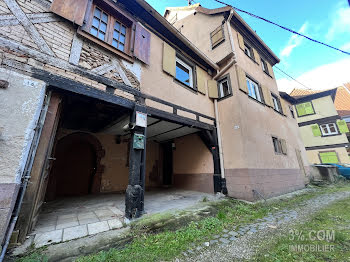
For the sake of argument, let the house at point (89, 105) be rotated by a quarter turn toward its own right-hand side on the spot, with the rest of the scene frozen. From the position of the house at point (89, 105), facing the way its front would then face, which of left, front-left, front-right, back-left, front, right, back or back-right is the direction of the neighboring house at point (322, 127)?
back-left

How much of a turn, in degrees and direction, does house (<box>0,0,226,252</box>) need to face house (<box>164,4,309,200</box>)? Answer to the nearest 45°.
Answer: approximately 45° to its left

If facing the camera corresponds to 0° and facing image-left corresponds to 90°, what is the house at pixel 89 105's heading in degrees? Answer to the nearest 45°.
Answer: approximately 315°

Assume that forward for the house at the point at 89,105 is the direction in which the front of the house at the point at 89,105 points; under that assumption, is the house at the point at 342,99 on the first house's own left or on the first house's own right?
on the first house's own left
